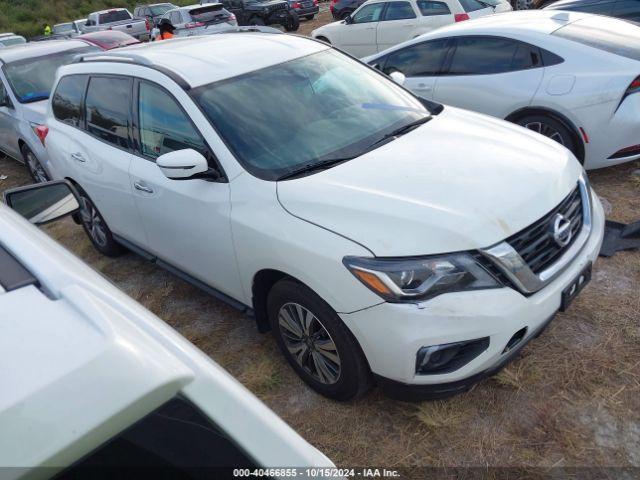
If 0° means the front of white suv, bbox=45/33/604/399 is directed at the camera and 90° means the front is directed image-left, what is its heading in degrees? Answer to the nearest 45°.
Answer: approximately 315°

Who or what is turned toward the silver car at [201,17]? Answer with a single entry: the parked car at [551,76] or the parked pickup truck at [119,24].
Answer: the parked car at [551,76]

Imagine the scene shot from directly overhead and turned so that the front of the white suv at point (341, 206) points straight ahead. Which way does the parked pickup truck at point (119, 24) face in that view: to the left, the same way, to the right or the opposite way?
the opposite way

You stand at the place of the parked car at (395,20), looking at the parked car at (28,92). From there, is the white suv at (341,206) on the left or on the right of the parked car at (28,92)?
left

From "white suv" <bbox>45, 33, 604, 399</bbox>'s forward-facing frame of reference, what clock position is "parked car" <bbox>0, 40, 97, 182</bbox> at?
The parked car is roughly at 6 o'clock from the white suv.

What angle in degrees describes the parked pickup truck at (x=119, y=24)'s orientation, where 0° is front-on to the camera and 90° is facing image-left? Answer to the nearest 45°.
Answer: approximately 135°

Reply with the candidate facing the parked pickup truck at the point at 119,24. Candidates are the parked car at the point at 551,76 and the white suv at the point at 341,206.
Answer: the parked car at the point at 551,76

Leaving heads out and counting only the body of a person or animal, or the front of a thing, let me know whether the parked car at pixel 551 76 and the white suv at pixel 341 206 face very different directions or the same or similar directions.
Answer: very different directions

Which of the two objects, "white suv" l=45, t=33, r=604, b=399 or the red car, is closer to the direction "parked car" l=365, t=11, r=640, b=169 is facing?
the red car

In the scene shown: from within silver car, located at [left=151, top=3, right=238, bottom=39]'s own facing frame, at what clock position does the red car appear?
The red car is roughly at 8 o'clock from the silver car.

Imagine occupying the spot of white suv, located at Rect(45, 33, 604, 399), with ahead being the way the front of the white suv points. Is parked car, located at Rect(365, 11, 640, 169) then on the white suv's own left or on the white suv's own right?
on the white suv's own left

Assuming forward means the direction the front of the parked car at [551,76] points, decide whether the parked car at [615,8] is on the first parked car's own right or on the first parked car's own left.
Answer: on the first parked car's own right
